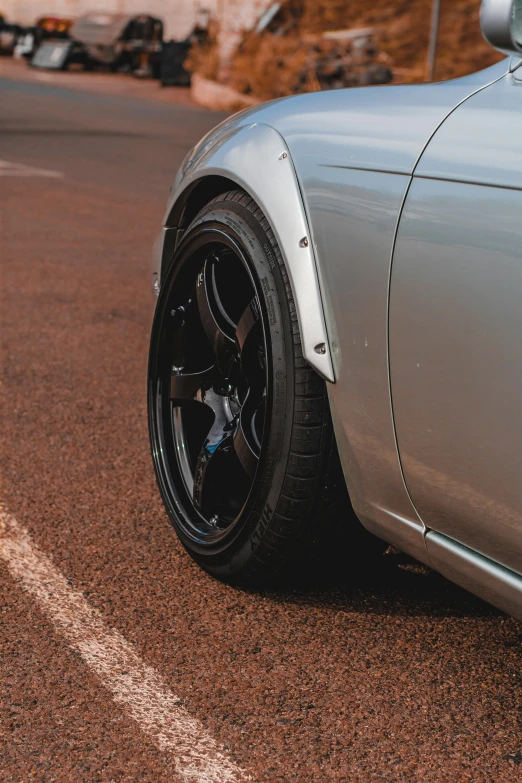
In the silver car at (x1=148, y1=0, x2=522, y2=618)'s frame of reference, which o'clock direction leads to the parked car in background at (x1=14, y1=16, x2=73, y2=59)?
The parked car in background is roughly at 1 o'clock from the silver car.

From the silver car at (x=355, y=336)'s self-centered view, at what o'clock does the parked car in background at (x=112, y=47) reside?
The parked car in background is roughly at 1 o'clock from the silver car.

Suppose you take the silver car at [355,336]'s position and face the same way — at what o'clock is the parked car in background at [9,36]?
The parked car in background is roughly at 1 o'clock from the silver car.

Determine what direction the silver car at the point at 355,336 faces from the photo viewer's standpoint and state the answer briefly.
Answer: facing away from the viewer and to the left of the viewer
